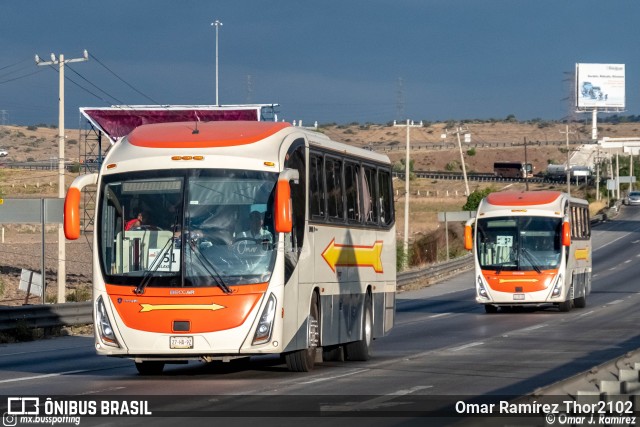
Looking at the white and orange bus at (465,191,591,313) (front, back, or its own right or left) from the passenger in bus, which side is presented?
front

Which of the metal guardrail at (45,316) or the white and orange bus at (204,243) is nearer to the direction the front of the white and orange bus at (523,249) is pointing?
the white and orange bus

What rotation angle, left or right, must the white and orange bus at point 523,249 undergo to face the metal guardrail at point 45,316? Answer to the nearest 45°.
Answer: approximately 45° to its right

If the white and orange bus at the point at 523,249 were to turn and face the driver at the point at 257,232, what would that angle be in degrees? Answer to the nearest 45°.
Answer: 0° — it already faces them

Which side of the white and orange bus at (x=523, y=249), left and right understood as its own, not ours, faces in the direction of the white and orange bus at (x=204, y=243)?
front

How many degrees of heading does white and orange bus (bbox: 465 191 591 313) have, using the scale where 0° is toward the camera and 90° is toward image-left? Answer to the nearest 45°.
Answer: approximately 0°

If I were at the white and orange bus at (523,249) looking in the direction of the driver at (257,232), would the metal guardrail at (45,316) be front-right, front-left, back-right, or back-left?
front-right

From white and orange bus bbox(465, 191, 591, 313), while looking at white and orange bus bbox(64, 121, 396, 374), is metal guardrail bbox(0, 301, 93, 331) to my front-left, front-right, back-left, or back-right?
front-right
